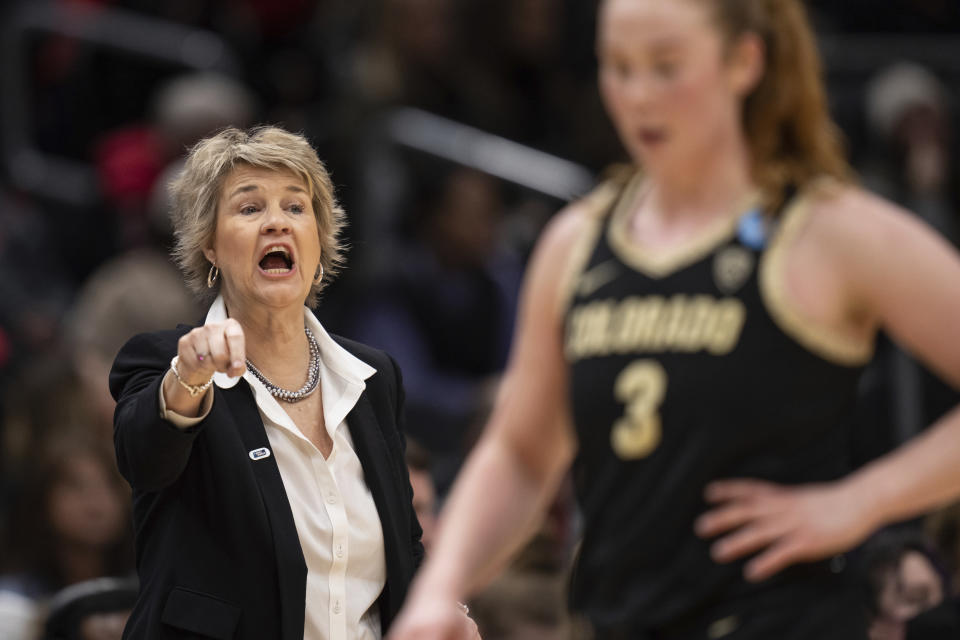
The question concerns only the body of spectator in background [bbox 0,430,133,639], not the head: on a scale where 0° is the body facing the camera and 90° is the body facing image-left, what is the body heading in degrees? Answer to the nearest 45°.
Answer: approximately 315°

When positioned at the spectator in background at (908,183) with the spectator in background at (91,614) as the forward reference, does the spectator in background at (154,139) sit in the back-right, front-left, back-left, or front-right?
front-right

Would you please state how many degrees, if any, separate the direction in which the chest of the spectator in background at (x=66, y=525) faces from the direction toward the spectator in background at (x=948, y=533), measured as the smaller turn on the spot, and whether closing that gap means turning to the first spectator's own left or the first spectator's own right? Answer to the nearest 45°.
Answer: approximately 45° to the first spectator's own left

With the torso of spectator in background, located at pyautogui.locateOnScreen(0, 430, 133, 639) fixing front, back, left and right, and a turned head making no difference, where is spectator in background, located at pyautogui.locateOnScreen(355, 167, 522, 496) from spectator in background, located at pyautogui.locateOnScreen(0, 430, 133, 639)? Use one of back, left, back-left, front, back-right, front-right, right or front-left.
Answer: left

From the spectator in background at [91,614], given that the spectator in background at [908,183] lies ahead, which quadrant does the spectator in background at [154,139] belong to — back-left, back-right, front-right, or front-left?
front-left

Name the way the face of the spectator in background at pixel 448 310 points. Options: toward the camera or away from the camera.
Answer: toward the camera

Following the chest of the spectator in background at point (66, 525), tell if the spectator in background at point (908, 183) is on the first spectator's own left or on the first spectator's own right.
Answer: on the first spectator's own left
